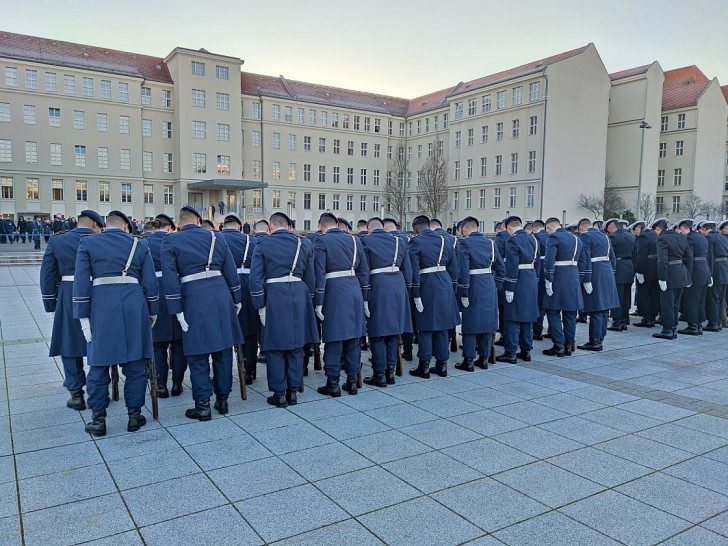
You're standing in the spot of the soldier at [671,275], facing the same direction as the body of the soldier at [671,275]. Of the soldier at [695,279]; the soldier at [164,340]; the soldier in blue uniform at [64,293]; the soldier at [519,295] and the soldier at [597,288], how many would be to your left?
4

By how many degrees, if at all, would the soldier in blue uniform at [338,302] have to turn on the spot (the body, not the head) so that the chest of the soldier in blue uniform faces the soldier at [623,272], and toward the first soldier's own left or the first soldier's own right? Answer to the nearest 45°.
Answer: approximately 90° to the first soldier's own right

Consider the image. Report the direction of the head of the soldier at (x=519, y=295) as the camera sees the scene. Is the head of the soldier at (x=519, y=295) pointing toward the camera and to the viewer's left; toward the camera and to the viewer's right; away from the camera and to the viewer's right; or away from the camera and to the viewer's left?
away from the camera and to the viewer's left

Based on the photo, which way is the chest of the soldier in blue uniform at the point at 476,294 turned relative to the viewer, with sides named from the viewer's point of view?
facing away from the viewer and to the left of the viewer

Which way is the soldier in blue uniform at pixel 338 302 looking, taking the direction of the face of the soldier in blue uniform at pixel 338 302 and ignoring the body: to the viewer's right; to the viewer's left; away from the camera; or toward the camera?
away from the camera

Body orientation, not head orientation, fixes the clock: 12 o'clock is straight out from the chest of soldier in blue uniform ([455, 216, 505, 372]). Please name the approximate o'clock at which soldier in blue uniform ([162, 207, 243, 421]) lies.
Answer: soldier in blue uniform ([162, 207, 243, 421]) is roughly at 9 o'clock from soldier in blue uniform ([455, 216, 505, 372]).

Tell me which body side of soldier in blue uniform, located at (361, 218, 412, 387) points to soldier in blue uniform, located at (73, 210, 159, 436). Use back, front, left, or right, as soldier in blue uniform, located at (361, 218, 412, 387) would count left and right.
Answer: left

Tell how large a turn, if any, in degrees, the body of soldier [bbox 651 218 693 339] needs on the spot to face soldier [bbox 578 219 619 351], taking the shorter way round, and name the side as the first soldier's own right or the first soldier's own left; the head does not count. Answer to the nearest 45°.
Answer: approximately 90° to the first soldier's own left

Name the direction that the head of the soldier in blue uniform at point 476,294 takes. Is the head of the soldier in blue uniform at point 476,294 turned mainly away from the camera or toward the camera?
away from the camera

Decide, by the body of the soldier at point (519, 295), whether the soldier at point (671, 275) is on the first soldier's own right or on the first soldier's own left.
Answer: on the first soldier's own right

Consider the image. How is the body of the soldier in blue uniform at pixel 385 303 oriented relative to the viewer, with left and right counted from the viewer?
facing away from the viewer and to the left of the viewer

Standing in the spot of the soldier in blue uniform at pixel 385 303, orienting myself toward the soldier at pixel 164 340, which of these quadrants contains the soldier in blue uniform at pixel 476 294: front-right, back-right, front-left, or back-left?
back-right

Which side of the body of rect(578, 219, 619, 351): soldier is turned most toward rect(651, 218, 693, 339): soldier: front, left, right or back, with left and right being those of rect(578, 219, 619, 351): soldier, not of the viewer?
right
